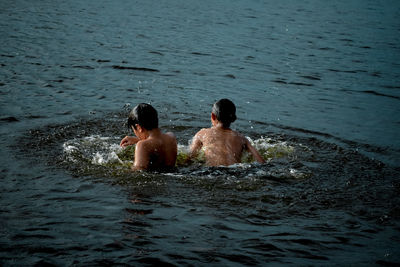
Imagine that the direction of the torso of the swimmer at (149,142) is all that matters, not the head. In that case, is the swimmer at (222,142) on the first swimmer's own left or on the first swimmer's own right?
on the first swimmer's own right

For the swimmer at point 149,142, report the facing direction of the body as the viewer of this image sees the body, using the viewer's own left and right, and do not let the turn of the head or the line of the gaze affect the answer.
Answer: facing away from the viewer and to the left of the viewer

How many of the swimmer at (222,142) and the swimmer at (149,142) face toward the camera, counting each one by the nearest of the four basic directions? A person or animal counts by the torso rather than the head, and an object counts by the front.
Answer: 0

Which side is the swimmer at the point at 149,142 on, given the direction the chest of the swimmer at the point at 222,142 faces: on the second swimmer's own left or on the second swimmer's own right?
on the second swimmer's own left

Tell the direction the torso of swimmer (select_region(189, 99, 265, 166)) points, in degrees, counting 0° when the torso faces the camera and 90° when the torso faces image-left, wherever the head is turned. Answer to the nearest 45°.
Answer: approximately 180°
